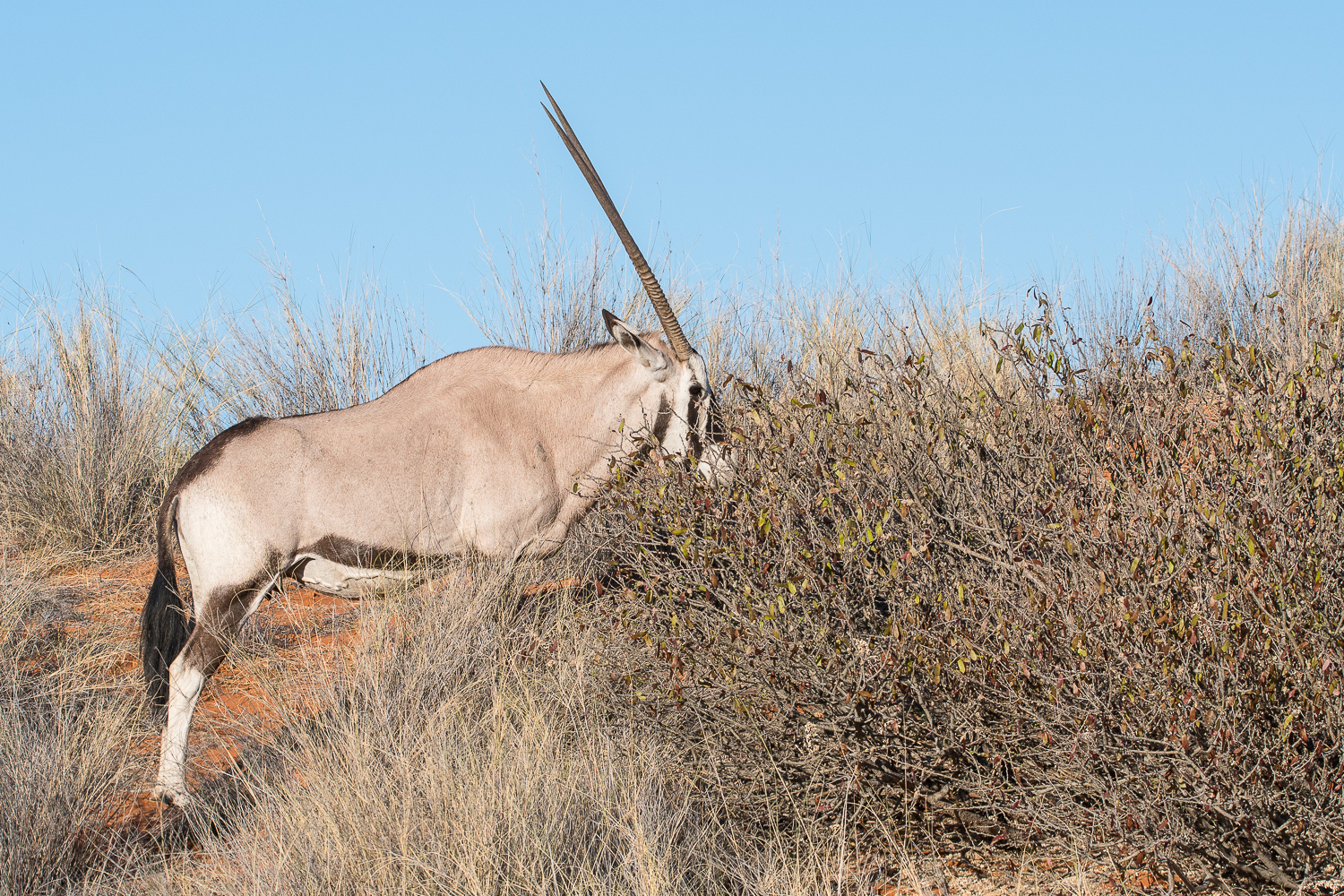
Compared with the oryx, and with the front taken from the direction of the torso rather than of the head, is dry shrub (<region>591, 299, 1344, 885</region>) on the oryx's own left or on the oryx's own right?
on the oryx's own right

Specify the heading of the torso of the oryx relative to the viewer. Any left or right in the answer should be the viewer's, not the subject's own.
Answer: facing to the right of the viewer

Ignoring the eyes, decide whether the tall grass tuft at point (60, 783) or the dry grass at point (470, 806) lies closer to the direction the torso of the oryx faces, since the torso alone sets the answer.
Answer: the dry grass
